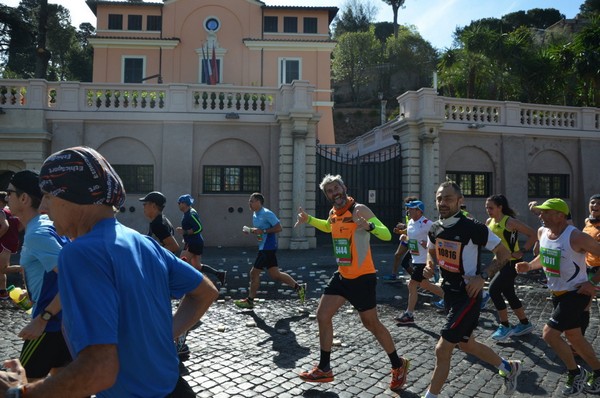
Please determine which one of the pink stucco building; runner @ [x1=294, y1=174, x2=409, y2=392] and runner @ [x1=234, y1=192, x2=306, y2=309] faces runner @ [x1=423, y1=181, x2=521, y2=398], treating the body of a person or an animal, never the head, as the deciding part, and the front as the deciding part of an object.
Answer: the pink stucco building

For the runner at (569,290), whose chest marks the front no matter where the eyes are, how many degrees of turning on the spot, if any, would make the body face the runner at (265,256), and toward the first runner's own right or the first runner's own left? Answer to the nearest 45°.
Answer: approximately 45° to the first runner's own right

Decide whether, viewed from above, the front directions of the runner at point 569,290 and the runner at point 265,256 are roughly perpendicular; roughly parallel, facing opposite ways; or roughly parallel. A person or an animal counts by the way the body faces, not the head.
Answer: roughly parallel

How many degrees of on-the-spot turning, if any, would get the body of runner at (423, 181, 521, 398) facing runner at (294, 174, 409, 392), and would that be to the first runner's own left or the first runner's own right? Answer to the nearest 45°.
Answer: approximately 45° to the first runner's own right

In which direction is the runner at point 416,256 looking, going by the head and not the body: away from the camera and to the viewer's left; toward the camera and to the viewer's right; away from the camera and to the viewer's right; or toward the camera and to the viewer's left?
toward the camera and to the viewer's left

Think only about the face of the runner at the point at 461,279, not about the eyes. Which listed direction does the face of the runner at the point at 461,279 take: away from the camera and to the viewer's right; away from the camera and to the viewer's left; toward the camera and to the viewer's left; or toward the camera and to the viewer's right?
toward the camera and to the viewer's left

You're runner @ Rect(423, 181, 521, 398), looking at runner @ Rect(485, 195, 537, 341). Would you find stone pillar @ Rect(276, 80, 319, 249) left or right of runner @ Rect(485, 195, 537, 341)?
left

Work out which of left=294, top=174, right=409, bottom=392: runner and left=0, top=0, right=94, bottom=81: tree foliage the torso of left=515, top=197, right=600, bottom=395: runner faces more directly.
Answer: the runner

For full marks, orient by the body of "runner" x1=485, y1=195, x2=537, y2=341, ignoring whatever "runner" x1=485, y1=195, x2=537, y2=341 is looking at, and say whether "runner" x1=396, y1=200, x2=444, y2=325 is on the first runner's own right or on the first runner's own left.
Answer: on the first runner's own right

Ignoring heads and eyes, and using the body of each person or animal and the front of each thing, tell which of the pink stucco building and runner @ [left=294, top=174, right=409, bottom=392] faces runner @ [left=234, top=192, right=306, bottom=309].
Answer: the pink stucco building

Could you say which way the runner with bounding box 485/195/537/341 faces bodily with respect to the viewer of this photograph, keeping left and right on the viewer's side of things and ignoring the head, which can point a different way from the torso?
facing the viewer and to the left of the viewer

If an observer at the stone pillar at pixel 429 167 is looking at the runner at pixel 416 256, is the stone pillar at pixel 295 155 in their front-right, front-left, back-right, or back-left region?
front-right

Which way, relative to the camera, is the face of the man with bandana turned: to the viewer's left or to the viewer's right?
to the viewer's left

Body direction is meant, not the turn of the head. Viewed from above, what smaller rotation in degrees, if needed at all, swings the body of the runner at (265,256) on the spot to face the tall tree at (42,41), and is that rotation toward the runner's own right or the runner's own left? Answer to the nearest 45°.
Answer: approximately 45° to the runner's own right

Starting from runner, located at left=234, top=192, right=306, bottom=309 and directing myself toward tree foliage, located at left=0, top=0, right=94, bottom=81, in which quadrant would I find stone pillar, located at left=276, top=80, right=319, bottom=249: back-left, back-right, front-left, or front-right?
front-right

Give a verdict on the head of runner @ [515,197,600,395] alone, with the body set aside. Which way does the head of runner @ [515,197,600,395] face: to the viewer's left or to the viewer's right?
to the viewer's left

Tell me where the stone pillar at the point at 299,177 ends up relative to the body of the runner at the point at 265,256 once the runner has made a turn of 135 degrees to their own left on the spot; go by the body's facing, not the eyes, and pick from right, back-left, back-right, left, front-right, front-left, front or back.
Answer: back-left
